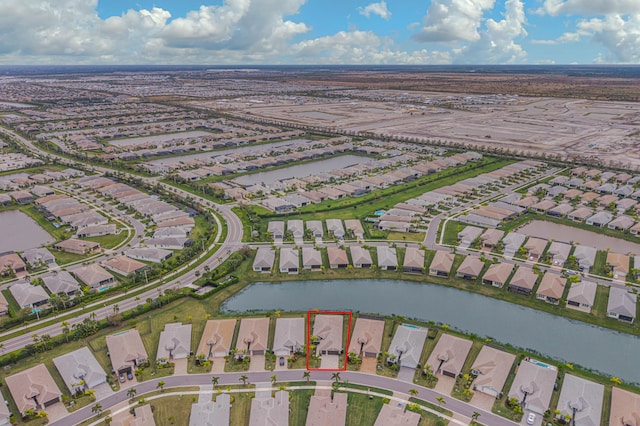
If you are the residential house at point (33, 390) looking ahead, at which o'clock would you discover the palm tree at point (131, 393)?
The palm tree is roughly at 10 o'clock from the residential house.

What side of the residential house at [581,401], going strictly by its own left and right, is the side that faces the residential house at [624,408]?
left

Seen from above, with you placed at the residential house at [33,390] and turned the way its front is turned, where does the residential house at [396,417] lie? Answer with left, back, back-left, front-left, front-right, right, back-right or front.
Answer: front-left

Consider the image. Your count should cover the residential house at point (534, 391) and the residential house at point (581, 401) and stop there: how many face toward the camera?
2

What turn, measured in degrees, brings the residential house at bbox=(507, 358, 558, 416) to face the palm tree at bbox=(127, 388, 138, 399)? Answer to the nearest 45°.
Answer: approximately 45° to its right

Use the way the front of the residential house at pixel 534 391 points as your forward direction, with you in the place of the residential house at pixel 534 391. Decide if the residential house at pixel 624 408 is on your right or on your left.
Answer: on your left

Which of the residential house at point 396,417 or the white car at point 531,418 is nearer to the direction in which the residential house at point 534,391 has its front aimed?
the white car

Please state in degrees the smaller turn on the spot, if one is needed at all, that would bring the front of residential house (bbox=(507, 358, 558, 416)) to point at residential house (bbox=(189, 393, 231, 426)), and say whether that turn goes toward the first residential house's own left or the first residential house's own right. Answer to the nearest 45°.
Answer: approximately 45° to the first residential house's own right

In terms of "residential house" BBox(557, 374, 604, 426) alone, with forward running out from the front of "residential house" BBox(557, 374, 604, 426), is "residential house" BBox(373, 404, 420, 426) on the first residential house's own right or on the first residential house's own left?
on the first residential house's own right

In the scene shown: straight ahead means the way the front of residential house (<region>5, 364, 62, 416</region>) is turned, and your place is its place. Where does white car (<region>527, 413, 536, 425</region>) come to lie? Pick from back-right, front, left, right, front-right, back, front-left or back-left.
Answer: front-left

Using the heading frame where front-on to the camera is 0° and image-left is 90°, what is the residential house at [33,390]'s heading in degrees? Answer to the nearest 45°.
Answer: approximately 0°

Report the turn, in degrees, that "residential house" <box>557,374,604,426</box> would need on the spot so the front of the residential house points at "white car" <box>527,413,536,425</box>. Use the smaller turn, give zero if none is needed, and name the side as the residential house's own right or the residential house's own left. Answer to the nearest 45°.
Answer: approximately 45° to the residential house's own right
